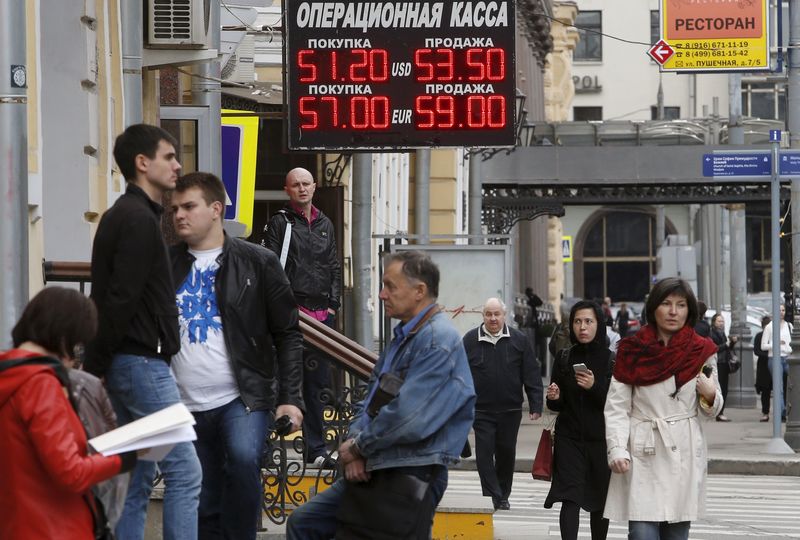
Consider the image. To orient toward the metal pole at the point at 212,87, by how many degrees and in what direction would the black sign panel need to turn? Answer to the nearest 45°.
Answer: approximately 45° to its right

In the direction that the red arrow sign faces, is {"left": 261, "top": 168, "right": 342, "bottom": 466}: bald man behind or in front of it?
in front

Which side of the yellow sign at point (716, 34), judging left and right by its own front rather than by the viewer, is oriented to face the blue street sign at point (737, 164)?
front

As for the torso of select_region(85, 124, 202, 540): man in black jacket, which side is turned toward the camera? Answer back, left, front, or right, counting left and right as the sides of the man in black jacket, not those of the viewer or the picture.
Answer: right

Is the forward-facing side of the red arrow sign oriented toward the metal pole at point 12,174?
yes

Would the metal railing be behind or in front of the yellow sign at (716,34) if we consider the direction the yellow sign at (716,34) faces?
in front

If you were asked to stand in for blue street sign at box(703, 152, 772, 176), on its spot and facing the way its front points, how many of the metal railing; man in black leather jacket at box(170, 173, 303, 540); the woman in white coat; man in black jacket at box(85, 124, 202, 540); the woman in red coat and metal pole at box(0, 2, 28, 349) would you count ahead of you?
6

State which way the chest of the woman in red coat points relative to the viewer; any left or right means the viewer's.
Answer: facing away from the viewer and to the right of the viewer

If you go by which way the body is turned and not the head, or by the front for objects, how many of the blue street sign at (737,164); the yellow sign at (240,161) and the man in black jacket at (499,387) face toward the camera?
3
